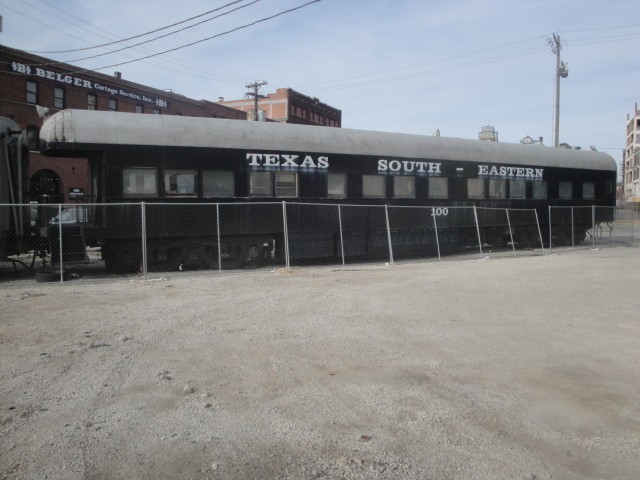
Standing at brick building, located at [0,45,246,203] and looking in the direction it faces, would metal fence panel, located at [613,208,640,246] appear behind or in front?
in front

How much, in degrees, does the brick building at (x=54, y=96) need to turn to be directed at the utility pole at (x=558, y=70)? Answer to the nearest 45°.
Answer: approximately 45° to its left
